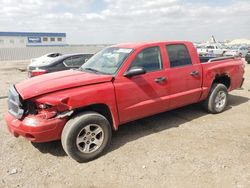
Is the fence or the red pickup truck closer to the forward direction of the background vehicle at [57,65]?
the fence

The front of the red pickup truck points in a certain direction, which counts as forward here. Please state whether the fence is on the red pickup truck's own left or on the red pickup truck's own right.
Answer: on the red pickup truck's own right
